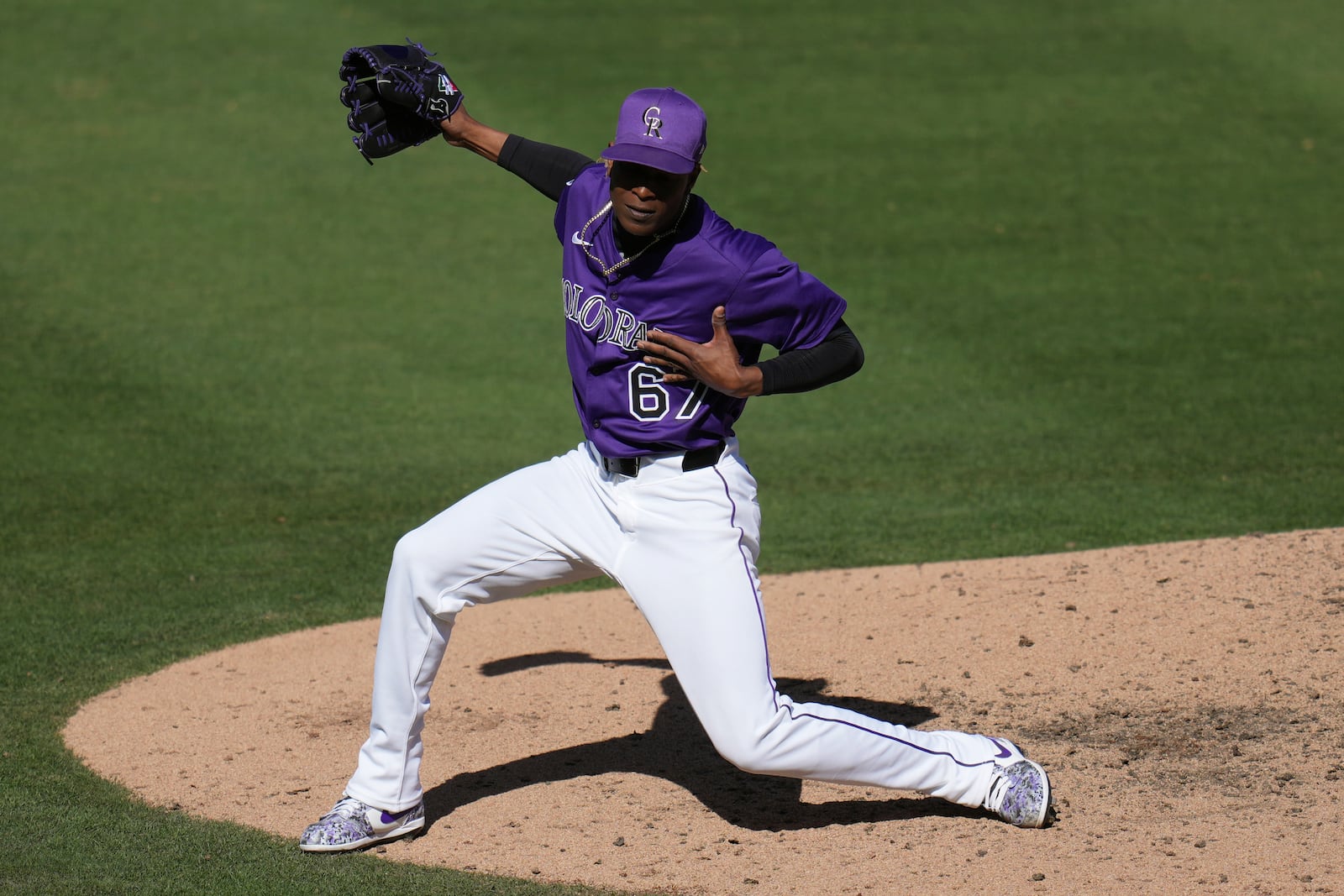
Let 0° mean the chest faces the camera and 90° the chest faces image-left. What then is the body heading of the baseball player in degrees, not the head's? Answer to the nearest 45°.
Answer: approximately 45°

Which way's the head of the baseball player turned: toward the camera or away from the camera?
toward the camera
